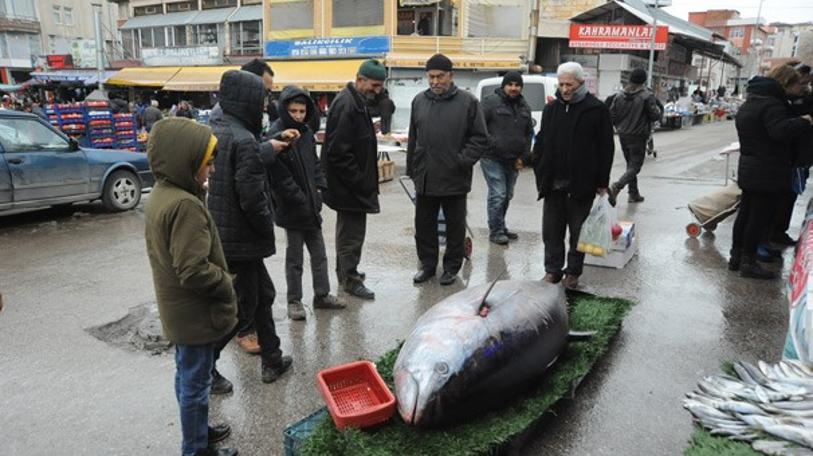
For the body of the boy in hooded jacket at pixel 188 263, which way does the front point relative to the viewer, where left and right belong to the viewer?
facing to the right of the viewer

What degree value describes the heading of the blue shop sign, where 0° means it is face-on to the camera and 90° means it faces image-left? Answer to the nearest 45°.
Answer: approximately 0°

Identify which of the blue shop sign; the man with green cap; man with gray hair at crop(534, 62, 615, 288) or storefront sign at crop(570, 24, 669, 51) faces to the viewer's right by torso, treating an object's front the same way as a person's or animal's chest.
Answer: the man with green cap

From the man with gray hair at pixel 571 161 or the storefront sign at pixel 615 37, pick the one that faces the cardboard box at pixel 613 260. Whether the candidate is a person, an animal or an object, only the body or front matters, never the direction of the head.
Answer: the storefront sign

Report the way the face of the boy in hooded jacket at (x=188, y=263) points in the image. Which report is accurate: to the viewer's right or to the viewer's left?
to the viewer's right

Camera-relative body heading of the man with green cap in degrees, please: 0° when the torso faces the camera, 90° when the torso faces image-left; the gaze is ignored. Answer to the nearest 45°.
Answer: approximately 270°

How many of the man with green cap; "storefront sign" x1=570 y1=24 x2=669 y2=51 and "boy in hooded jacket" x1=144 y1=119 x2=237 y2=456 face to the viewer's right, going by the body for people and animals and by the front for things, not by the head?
2

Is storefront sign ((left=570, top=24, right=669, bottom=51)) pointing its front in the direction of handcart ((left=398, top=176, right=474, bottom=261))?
yes

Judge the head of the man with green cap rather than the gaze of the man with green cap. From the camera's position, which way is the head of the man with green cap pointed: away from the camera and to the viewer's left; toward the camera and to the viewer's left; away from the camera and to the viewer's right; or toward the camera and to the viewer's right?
toward the camera and to the viewer's right
